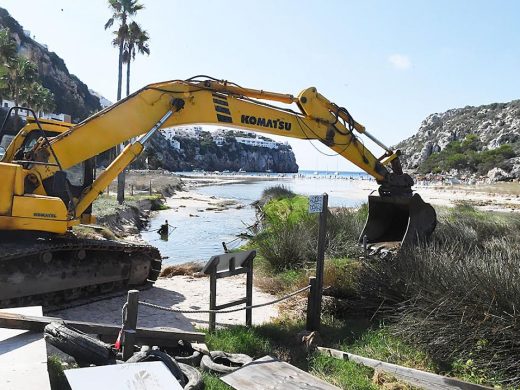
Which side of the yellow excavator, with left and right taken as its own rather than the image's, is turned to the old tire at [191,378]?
right

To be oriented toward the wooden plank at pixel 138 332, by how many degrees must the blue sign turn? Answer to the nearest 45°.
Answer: approximately 45° to its right

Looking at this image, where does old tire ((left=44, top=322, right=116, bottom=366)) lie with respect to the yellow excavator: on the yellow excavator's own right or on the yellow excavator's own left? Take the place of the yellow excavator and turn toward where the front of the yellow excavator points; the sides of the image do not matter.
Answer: on the yellow excavator's own right

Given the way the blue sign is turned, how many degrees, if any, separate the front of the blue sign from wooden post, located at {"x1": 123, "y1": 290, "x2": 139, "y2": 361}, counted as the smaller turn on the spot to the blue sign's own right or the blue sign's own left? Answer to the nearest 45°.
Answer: approximately 45° to the blue sign's own right

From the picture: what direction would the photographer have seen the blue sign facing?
facing the viewer

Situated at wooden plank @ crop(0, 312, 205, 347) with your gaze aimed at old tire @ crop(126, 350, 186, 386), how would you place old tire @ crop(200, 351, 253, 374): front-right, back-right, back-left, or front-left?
front-left

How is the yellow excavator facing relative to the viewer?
to the viewer's right

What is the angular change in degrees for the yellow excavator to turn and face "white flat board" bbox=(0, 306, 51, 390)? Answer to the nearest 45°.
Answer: approximately 90° to its right

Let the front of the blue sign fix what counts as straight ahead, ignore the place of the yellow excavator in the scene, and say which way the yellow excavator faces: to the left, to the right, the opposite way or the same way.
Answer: to the left

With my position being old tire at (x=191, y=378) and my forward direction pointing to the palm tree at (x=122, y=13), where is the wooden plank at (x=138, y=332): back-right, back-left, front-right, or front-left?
front-left

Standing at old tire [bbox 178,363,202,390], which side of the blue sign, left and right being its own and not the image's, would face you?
front

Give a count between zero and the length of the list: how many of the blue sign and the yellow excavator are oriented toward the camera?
1

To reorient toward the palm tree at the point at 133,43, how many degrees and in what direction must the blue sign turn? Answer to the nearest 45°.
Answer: approximately 135° to its right

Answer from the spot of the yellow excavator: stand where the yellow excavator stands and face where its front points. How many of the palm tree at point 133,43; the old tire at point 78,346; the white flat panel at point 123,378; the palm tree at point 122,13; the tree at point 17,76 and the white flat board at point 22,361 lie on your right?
3

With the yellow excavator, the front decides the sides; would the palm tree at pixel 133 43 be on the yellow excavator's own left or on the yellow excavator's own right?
on the yellow excavator's own left
